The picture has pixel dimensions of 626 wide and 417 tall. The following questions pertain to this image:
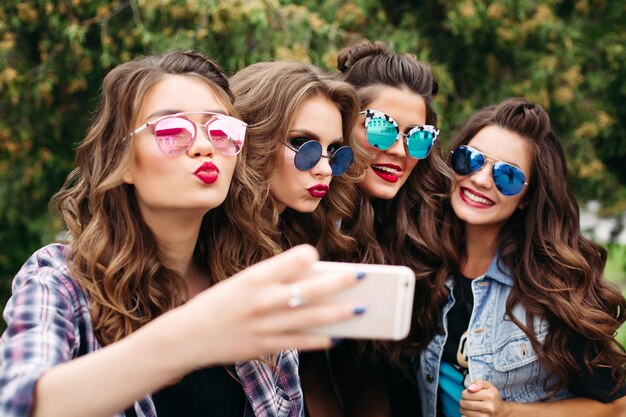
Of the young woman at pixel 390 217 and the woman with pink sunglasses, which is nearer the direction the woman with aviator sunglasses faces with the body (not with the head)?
the woman with pink sunglasses

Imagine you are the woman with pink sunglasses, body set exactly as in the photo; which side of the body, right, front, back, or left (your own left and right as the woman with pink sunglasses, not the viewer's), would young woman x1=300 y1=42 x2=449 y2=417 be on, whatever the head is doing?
left

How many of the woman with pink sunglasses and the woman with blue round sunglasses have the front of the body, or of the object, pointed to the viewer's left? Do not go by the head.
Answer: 0

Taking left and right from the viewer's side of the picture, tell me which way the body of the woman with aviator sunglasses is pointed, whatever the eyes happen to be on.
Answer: facing the viewer and to the left of the viewer

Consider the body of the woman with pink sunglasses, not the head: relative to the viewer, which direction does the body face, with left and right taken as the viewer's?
facing the viewer and to the right of the viewer

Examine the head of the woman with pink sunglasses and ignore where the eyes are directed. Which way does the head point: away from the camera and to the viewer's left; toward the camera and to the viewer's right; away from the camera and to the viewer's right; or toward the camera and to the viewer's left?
toward the camera and to the viewer's right

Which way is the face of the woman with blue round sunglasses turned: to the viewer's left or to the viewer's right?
to the viewer's right

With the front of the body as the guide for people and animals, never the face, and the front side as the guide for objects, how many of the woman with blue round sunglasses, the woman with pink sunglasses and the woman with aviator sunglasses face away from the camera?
0
